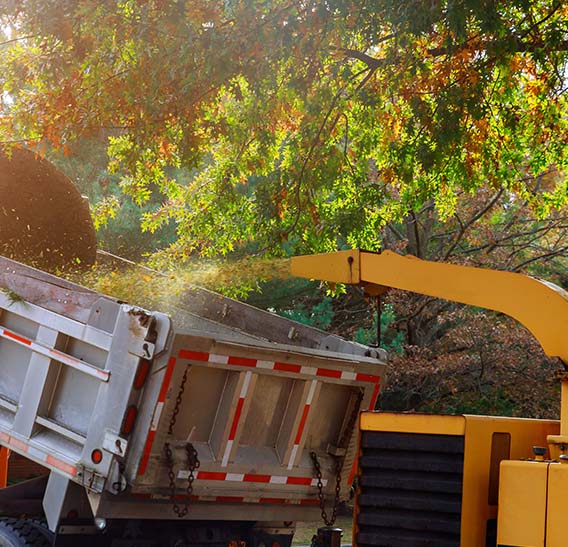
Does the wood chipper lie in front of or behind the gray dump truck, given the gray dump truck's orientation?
behind

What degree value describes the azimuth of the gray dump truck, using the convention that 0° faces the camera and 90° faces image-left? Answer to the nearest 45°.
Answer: approximately 135°
